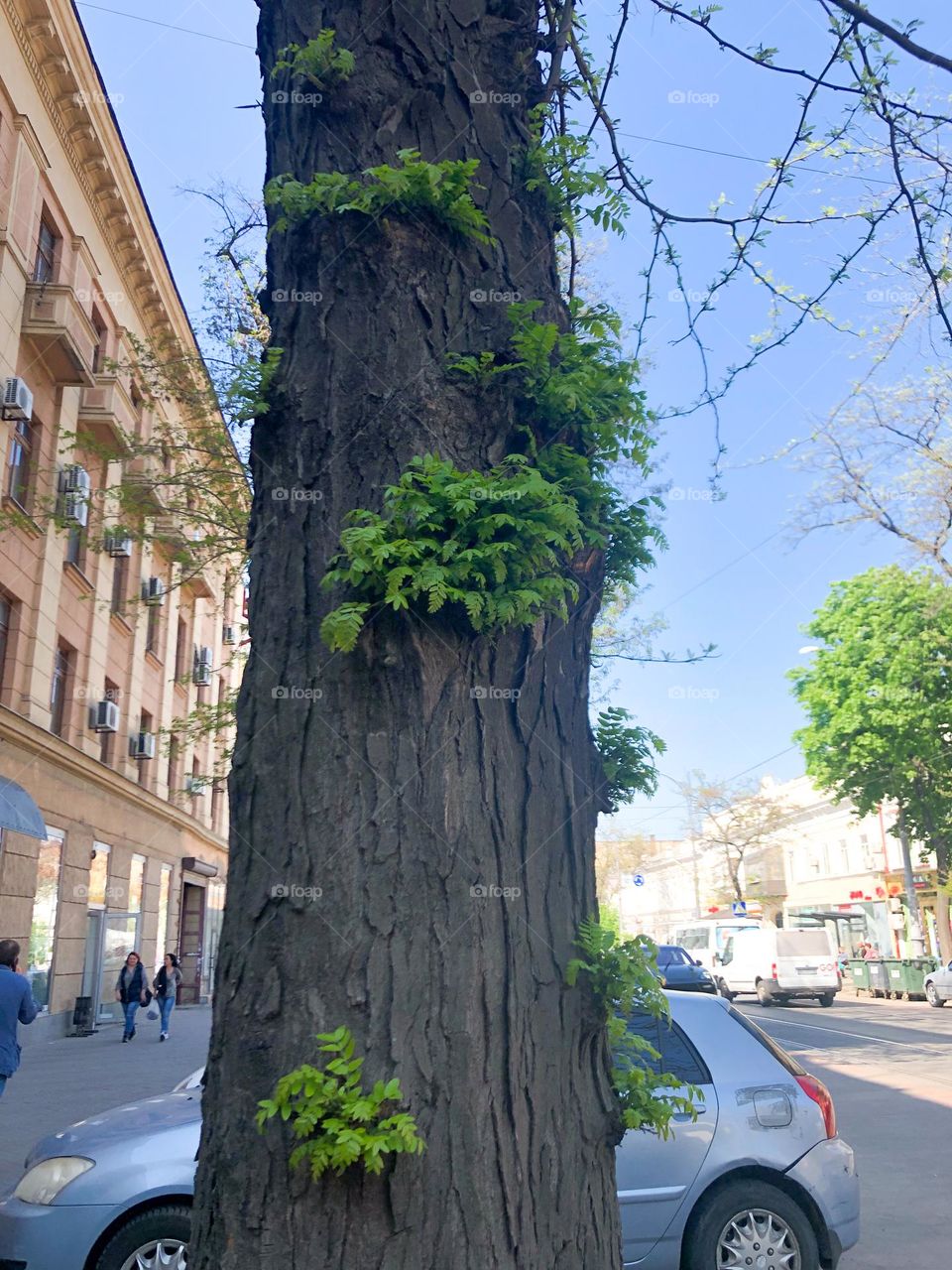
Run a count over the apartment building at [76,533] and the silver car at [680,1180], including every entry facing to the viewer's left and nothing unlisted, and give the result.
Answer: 1

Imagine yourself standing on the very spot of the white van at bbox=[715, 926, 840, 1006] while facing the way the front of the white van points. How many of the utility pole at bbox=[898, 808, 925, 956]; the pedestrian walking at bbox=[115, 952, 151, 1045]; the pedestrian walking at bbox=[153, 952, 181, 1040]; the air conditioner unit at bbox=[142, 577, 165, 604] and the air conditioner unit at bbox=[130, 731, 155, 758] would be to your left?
4

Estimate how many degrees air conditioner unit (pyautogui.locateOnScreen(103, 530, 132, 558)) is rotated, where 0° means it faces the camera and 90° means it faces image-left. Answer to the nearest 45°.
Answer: approximately 315°

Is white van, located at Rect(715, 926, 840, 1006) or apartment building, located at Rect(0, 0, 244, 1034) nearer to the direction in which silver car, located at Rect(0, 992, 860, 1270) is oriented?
the apartment building

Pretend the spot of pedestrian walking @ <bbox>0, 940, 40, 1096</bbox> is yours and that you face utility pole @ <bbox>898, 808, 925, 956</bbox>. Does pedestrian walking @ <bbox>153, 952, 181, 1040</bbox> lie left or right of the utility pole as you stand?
left

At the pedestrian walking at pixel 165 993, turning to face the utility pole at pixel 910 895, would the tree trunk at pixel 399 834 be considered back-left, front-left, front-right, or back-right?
back-right

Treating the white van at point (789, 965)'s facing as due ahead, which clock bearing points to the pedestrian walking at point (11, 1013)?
The pedestrian walking is roughly at 8 o'clock from the white van.

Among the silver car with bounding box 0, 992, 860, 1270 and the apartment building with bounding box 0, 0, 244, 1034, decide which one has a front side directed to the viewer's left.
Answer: the silver car

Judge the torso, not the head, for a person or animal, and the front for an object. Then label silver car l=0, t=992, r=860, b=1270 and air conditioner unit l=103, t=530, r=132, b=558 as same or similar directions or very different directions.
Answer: very different directions

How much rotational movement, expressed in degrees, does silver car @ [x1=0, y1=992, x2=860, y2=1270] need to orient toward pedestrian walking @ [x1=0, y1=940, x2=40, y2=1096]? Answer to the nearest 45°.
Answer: approximately 45° to its right

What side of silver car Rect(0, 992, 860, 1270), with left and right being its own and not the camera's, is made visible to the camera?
left

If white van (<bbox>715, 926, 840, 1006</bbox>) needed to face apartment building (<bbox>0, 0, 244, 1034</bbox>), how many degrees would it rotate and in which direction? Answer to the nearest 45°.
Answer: approximately 90° to its left

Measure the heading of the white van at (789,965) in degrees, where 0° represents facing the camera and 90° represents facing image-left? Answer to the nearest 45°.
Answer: approximately 135°

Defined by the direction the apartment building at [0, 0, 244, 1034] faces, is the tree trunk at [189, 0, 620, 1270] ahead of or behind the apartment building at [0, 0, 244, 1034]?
ahead
